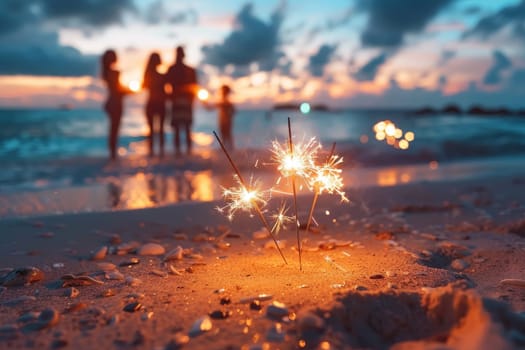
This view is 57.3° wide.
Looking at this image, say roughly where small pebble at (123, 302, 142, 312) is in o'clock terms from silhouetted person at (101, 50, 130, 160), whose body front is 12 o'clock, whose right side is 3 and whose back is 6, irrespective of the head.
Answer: The small pebble is roughly at 3 o'clock from the silhouetted person.

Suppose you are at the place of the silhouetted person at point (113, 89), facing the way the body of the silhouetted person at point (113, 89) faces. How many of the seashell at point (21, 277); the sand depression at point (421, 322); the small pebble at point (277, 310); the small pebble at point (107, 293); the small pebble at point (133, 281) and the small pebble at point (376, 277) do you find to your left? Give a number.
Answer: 0

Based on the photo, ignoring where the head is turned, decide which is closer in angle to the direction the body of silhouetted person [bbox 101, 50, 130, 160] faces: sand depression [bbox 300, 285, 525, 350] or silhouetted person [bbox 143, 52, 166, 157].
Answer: the silhouetted person

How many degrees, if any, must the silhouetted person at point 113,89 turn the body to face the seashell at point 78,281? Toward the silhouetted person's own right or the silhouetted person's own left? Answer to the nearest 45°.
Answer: approximately 90° to the silhouetted person's own right

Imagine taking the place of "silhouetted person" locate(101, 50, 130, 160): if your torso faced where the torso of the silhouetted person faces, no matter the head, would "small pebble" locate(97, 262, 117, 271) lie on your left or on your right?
on your right

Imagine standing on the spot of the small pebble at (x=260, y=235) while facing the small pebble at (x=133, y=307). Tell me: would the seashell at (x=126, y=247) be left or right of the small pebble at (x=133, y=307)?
right

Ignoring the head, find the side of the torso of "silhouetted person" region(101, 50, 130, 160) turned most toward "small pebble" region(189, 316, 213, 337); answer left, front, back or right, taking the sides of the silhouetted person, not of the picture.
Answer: right

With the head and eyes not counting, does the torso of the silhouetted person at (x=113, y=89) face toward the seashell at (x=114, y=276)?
no

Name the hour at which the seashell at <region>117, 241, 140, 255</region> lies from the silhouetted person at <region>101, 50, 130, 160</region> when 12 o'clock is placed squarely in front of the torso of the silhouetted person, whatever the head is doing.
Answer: The seashell is roughly at 3 o'clock from the silhouetted person.

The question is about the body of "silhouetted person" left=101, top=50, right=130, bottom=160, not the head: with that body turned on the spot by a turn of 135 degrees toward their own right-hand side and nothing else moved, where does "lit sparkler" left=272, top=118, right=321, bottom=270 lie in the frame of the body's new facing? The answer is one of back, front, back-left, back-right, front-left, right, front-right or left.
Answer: front-left

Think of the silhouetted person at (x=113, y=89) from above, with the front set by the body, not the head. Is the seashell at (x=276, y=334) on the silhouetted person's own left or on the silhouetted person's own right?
on the silhouetted person's own right

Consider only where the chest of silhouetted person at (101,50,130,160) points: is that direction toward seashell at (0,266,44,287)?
no

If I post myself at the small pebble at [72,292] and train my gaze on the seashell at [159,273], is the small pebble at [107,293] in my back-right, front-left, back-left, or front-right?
front-right

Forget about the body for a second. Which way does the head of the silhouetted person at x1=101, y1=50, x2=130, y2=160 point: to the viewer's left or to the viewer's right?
to the viewer's right

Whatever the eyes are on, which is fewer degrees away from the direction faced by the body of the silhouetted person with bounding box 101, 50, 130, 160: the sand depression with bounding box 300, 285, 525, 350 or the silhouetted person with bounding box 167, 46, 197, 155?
the silhouetted person

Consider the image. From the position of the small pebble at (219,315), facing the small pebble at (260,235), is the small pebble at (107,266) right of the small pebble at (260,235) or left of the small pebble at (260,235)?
left

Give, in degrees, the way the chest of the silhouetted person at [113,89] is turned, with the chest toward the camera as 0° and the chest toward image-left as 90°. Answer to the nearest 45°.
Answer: approximately 270°

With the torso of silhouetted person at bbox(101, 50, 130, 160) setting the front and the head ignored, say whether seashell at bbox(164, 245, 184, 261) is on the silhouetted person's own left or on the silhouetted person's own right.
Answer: on the silhouetted person's own right

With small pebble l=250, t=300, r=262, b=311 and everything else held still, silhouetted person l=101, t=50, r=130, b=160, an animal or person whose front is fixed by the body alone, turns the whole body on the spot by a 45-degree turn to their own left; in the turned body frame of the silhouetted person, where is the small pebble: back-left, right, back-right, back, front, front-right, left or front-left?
back-right

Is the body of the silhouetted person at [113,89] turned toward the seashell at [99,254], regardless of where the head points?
no
